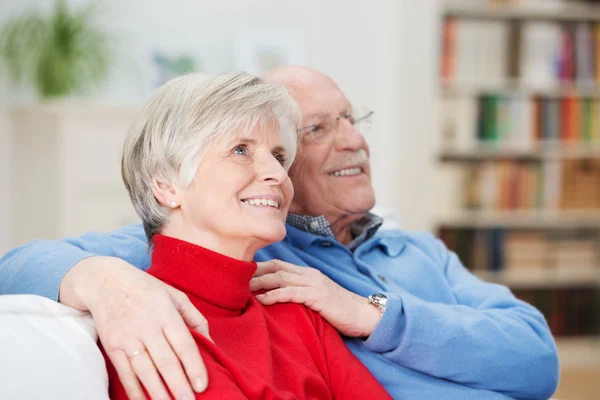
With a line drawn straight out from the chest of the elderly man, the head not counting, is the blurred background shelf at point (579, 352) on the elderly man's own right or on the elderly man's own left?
on the elderly man's own left

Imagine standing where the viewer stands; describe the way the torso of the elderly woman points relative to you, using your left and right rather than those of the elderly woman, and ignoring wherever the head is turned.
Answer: facing the viewer and to the right of the viewer

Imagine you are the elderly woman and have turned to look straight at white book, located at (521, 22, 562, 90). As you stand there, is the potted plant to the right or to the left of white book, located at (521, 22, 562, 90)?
left

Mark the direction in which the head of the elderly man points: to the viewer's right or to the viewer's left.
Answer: to the viewer's right

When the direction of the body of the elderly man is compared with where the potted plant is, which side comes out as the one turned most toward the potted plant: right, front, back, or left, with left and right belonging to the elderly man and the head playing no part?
back

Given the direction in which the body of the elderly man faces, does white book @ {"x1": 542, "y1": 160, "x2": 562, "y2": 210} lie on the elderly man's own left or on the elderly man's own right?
on the elderly man's own left

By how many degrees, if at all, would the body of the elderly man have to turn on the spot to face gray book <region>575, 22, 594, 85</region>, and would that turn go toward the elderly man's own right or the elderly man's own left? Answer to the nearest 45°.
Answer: approximately 90° to the elderly man's own left

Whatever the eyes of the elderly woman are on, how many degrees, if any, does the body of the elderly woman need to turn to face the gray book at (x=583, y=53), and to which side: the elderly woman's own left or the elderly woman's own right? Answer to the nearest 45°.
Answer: approximately 90° to the elderly woman's own left

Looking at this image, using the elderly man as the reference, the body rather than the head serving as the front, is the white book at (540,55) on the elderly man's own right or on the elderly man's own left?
on the elderly man's own left
